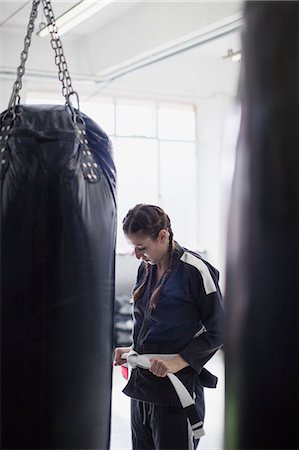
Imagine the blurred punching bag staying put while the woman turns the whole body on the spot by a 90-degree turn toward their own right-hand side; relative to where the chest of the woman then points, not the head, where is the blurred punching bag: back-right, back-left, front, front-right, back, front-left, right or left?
back-left

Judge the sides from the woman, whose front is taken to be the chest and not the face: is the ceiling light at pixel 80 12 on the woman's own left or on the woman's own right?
on the woman's own right

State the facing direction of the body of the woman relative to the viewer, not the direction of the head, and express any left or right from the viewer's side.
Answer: facing the viewer and to the left of the viewer

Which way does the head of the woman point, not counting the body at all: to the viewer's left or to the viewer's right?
to the viewer's left
